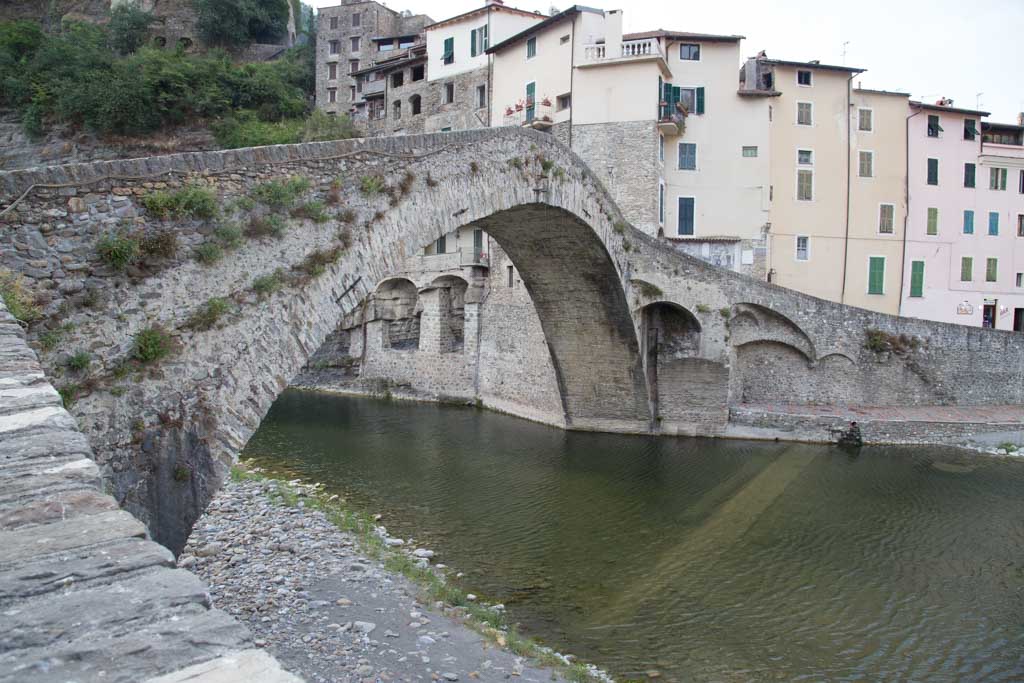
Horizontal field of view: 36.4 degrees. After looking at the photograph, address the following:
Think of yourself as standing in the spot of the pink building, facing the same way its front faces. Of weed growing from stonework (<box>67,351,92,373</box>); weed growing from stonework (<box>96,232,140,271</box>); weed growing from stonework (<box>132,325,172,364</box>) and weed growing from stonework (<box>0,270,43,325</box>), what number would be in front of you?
4

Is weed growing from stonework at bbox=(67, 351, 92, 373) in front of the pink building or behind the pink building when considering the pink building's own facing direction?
in front

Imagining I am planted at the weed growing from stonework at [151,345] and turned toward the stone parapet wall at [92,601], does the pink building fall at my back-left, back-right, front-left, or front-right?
back-left

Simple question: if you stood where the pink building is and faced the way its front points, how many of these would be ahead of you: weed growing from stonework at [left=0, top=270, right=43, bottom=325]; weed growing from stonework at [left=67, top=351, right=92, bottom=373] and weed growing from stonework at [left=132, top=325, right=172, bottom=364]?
3

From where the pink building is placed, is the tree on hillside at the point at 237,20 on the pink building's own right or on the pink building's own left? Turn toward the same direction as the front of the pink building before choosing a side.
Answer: on the pink building's own right

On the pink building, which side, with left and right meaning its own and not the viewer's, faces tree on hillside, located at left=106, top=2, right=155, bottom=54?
right

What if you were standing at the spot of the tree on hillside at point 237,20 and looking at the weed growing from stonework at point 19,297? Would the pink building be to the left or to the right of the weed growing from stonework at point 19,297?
left

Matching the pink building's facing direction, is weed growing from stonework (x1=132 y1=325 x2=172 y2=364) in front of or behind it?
in front

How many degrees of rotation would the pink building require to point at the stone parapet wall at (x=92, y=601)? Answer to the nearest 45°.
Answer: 0° — it already faces it

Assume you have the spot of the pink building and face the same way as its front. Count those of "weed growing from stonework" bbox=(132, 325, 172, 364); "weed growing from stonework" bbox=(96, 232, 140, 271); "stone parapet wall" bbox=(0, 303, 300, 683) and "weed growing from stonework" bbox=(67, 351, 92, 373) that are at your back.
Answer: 0

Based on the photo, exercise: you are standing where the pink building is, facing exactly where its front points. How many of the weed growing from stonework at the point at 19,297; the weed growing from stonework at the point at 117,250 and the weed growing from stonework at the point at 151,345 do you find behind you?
0

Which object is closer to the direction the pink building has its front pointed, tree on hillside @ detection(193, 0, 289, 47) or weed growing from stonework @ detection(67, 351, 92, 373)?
the weed growing from stonework

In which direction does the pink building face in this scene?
toward the camera

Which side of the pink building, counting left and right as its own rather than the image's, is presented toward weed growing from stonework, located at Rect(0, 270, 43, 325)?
front

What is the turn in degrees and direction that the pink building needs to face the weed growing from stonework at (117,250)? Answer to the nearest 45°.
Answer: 0° — it already faces it
